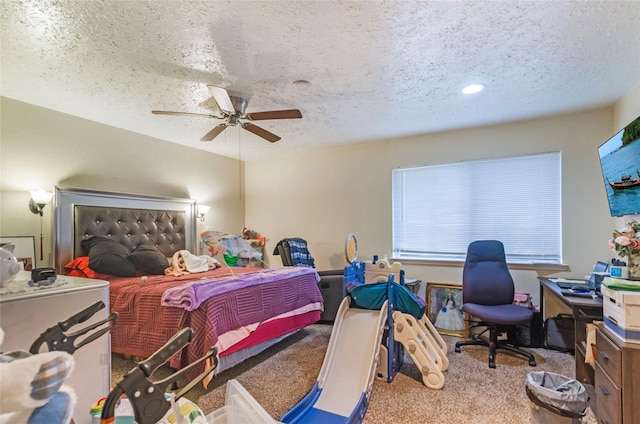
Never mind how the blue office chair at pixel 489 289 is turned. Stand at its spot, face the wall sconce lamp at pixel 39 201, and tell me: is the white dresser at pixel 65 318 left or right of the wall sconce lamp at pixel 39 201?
left

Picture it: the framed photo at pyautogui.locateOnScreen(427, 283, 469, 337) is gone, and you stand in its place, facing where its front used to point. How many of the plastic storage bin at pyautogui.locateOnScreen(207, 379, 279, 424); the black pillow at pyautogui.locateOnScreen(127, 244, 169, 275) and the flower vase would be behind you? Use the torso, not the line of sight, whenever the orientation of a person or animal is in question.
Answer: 0

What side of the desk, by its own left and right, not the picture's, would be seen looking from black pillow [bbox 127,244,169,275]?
front

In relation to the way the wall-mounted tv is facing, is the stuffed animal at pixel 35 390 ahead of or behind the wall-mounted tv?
ahead

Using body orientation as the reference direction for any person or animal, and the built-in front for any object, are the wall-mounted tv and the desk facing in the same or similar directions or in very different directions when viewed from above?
same or similar directions

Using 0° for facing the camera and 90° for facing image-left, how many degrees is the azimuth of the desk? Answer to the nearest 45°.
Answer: approximately 45°

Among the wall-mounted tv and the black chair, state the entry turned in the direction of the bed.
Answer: the wall-mounted tv

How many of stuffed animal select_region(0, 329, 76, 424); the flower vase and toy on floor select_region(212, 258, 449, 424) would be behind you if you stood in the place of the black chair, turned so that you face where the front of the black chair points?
0

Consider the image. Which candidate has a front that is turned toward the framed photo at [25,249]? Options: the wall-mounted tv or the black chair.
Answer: the wall-mounted tv

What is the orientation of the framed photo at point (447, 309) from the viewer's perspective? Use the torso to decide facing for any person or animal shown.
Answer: toward the camera

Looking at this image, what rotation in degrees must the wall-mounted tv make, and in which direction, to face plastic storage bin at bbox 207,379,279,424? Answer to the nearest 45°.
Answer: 0° — it already faces it

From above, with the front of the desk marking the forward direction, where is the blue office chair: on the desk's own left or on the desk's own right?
on the desk's own right

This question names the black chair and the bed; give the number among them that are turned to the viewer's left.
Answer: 0

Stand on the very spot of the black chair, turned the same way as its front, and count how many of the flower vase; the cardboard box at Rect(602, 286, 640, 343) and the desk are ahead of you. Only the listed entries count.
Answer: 3

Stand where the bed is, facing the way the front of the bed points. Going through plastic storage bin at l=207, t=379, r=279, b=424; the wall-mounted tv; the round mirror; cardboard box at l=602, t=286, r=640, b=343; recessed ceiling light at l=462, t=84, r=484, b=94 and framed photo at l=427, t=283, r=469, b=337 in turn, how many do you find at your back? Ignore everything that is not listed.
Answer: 0

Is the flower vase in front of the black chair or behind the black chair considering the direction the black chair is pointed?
in front
